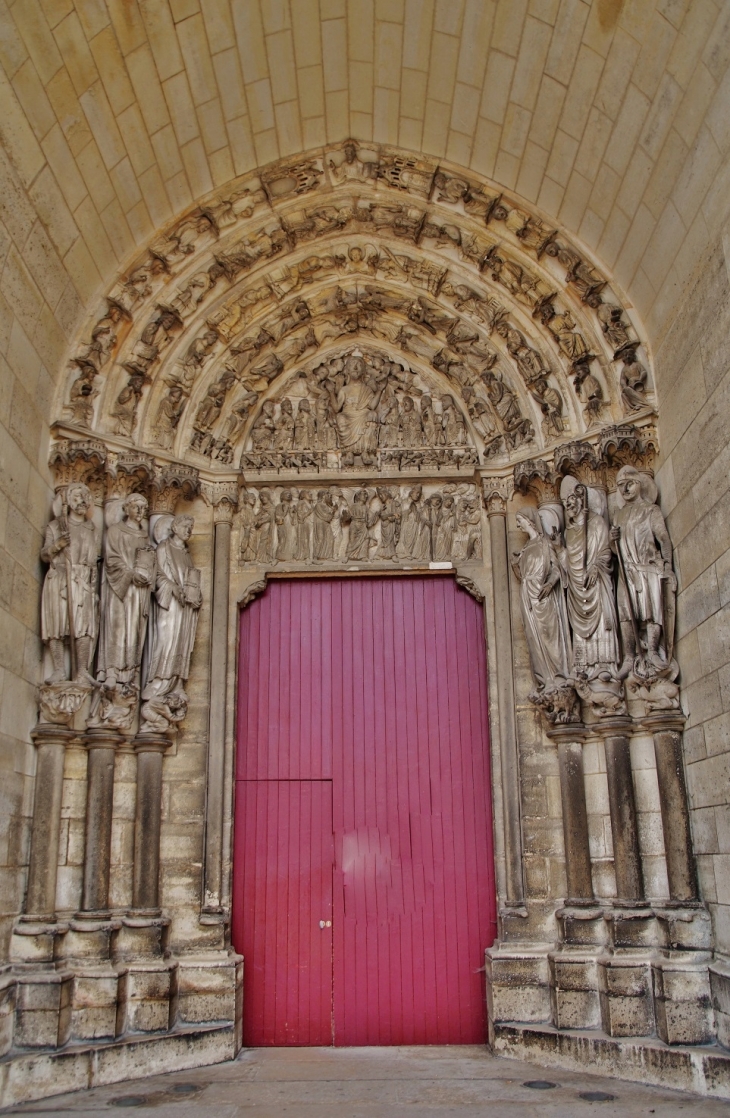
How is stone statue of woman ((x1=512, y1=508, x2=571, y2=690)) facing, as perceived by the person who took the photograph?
facing the viewer and to the left of the viewer

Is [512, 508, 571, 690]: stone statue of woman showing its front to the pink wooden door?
no
